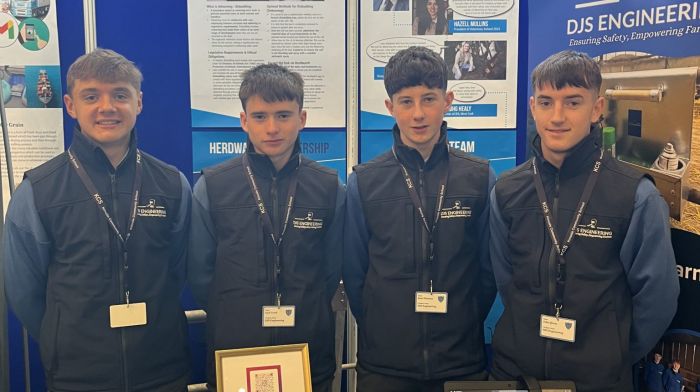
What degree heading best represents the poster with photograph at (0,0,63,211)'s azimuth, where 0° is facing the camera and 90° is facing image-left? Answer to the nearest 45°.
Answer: approximately 0°

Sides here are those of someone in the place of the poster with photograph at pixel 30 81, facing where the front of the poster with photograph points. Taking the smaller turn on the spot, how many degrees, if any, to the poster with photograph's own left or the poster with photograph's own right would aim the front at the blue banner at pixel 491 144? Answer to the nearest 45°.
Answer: approximately 90° to the poster with photograph's own left

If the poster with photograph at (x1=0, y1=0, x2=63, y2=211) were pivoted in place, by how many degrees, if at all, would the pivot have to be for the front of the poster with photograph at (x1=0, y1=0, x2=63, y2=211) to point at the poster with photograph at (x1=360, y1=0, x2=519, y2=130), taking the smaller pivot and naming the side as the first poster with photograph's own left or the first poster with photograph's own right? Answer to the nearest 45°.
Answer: approximately 90° to the first poster with photograph's own left

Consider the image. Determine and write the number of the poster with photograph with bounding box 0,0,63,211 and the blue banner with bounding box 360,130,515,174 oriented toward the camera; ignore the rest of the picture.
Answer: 2

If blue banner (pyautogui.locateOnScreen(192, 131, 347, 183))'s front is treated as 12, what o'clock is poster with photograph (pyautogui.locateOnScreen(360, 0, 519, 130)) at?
The poster with photograph is roughly at 9 o'clock from the blue banner.

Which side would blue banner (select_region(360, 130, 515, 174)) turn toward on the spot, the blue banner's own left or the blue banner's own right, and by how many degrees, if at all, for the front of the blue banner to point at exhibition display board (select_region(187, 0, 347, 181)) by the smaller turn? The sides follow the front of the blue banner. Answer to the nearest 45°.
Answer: approximately 90° to the blue banner's own right
